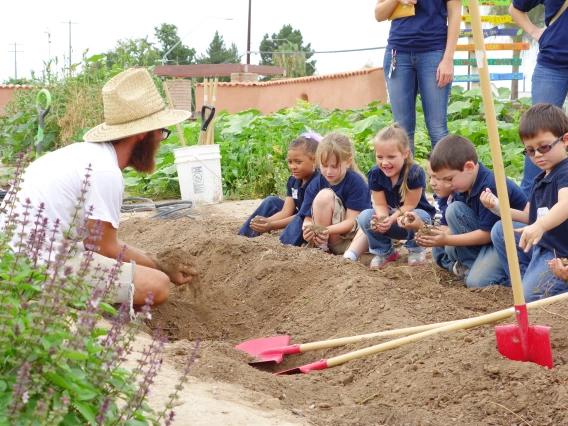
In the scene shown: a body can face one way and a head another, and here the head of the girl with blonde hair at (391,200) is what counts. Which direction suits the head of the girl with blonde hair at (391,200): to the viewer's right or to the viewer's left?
to the viewer's left

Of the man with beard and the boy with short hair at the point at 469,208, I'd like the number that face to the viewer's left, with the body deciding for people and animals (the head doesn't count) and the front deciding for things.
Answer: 1

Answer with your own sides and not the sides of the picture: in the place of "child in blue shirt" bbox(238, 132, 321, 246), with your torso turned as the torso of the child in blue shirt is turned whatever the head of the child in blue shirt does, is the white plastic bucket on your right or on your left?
on your right

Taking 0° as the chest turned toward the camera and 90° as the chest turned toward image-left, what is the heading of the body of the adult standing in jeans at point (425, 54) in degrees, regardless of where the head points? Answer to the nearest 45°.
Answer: approximately 0°

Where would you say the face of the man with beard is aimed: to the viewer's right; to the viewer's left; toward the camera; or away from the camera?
to the viewer's right

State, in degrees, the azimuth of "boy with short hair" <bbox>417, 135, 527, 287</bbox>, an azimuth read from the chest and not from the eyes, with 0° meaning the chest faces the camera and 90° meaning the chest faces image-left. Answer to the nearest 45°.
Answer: approximately 90°

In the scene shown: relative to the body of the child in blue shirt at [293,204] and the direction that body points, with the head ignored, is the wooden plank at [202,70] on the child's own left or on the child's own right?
on the child's own right

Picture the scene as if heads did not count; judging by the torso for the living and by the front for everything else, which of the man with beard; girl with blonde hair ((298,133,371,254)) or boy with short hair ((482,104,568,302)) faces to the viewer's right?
the man with beard

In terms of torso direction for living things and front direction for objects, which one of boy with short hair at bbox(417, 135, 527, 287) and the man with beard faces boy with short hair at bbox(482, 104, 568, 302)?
the man with beard

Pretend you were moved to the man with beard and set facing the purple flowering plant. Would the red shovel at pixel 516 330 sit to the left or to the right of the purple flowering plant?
left

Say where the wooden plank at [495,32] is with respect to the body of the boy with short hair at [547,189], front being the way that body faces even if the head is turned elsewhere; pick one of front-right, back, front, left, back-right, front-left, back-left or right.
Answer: back-right
